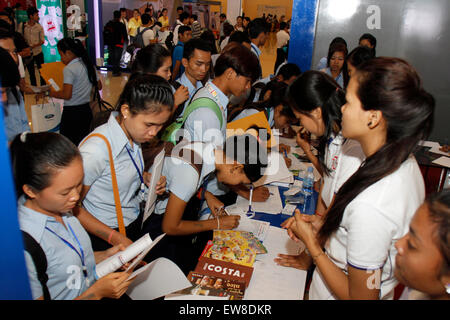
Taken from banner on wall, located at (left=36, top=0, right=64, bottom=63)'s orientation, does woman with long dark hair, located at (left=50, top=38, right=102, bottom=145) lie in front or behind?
in front

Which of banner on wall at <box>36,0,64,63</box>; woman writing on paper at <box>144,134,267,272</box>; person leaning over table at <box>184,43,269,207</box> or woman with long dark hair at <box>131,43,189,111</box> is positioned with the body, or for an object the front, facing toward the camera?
the banner on wall

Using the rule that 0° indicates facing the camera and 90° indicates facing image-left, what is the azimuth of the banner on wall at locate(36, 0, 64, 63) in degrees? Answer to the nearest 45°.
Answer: approximately 0°

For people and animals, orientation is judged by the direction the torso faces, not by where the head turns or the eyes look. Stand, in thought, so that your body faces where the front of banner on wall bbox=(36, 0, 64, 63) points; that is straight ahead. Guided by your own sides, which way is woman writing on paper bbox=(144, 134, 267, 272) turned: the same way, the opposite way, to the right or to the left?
to the left

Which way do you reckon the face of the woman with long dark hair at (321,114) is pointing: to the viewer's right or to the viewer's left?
to the viewer's left

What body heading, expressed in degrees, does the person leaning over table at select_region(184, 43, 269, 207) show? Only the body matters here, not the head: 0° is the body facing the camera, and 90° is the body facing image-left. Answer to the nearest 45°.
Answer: approximately 270°

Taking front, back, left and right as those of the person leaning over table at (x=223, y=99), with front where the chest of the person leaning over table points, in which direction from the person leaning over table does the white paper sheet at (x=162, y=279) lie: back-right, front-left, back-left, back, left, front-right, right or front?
right

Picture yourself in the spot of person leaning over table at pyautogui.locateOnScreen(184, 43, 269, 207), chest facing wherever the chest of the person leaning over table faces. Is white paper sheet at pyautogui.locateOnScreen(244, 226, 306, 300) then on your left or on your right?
on your right

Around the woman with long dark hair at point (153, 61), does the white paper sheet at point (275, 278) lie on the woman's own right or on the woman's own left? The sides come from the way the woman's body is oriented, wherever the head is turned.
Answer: on the woman's own right

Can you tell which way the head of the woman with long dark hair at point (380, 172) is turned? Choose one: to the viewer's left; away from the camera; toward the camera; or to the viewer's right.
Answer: to the viewer's left

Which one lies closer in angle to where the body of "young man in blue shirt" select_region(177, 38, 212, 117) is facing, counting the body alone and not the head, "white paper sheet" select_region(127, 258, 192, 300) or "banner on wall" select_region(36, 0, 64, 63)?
the white paper sheet

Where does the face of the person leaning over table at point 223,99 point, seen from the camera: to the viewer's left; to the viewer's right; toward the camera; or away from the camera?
to the viewer's right

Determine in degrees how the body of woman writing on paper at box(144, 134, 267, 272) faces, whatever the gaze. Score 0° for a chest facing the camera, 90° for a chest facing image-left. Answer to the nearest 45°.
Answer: approximately 270°
